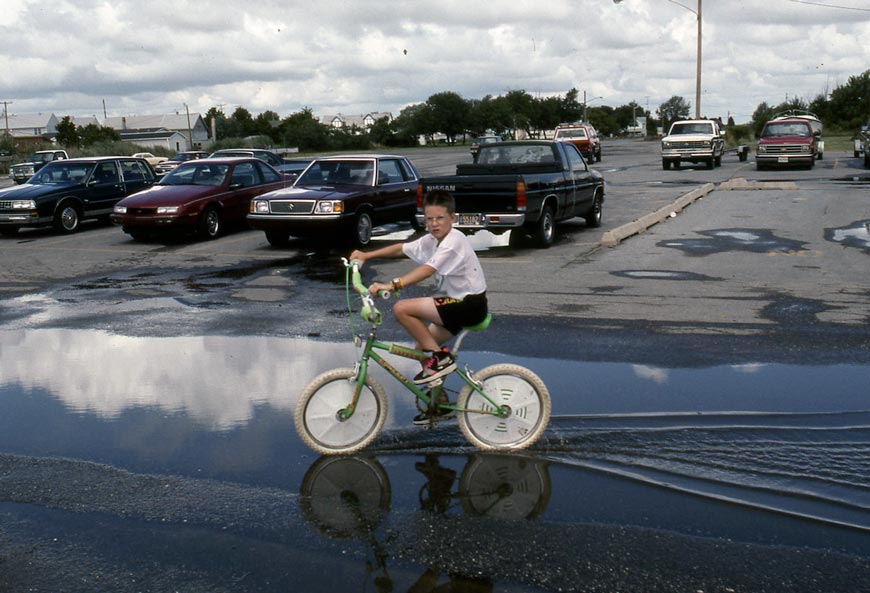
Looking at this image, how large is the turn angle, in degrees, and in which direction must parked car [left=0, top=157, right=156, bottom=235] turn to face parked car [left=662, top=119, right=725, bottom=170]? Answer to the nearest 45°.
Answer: approximately 135° to its left

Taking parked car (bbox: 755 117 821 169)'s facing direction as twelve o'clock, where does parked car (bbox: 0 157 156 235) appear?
parked car (bbox: 0 157 156 235) is roughly at 1 o'clock from parked car (bbox: 755 117 821 169).

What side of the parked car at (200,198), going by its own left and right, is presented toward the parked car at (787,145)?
back

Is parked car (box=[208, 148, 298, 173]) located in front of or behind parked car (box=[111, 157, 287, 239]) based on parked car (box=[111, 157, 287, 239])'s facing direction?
behind

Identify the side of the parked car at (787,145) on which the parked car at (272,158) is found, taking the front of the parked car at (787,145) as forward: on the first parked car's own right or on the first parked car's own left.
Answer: on the first parked car's own right

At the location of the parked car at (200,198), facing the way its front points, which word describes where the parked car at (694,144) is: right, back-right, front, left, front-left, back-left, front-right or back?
back

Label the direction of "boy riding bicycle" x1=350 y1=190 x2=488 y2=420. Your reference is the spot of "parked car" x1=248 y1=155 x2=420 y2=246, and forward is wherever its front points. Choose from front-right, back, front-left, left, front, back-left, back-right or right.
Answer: front-left

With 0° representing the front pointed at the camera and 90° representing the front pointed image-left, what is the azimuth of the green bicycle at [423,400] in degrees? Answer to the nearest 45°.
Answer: approximately 90°

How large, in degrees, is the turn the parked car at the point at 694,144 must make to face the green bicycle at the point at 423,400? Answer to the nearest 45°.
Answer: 0° — it already faces it

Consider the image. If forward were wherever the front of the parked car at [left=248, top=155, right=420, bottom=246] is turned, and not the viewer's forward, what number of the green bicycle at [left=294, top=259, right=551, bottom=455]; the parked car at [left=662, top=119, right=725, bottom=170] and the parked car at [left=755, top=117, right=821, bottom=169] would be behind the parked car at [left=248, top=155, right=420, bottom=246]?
2

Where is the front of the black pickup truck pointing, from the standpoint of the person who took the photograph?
facing away from the viewer and to the right of the viewer

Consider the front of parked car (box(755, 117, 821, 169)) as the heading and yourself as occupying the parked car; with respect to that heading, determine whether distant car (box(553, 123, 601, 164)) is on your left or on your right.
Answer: on your right

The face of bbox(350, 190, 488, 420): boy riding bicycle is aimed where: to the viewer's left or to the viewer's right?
to the viewer's left

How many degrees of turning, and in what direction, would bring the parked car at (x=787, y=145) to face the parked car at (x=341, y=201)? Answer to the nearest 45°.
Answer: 0° — it already faces it

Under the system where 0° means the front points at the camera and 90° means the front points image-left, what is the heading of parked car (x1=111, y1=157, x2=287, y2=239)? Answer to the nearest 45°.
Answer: approximately 45°
